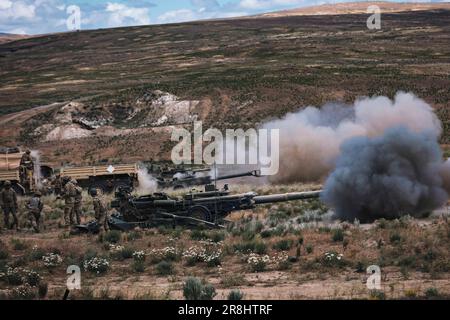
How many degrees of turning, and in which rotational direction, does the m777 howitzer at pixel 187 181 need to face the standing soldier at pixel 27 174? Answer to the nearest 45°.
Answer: approximately 180°

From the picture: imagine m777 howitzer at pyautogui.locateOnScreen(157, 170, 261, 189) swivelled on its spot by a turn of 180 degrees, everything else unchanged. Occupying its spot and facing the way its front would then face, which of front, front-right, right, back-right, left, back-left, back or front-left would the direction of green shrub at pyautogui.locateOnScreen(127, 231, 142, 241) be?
left

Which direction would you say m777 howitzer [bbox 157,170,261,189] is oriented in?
to the viewer's right

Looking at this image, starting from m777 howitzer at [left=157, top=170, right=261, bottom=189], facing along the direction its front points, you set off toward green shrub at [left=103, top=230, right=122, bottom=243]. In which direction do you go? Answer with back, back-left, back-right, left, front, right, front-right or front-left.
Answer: right

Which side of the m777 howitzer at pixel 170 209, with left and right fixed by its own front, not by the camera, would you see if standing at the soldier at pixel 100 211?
back

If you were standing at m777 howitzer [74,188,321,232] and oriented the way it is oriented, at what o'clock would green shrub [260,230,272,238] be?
The green shrub is roughly at 1 o'clock from the m777 howitzer.

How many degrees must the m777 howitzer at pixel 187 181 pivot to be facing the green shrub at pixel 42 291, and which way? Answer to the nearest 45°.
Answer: approximately 90° to its right

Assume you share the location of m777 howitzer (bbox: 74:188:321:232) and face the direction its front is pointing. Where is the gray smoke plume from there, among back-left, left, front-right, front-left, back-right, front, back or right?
front

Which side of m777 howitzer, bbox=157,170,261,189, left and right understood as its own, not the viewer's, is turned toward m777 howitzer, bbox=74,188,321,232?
right

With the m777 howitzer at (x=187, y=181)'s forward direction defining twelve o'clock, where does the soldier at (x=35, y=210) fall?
The soldier is roughly at 4 o'clock from the m777 howitzer.

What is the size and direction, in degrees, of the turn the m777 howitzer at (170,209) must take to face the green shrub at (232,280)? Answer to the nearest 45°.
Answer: approximately 90° to its right

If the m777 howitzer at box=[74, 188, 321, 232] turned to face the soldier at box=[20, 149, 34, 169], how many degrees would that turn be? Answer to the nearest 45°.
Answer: approximately 135° to its left

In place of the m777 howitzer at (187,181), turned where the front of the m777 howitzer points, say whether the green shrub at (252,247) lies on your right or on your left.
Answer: on your right

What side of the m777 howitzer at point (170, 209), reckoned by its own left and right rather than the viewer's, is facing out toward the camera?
right

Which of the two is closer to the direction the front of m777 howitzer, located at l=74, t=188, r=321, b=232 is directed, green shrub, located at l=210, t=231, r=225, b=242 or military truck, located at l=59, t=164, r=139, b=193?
the green shrub

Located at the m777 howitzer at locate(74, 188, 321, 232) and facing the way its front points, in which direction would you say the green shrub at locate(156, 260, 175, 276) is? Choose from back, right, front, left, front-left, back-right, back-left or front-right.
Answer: right

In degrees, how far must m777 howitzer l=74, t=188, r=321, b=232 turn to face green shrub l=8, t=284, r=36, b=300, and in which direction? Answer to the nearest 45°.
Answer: approximately 90° to its right
